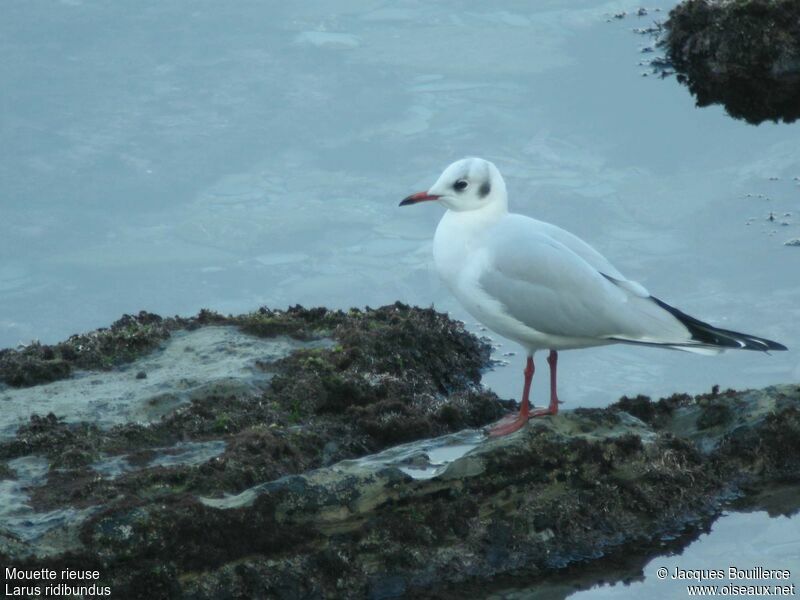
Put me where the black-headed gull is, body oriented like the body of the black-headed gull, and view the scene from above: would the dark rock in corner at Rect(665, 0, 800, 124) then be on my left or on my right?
on my right

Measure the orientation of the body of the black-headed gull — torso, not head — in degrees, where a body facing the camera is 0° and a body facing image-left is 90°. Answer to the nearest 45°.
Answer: approximately 90°
